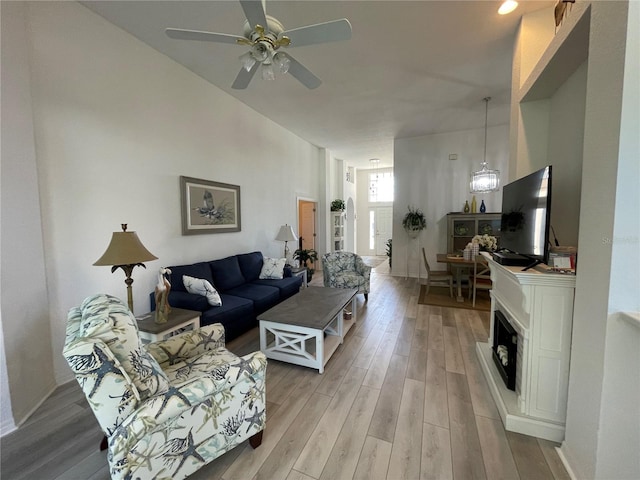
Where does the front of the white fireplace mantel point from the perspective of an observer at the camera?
facing to the left of the viewer

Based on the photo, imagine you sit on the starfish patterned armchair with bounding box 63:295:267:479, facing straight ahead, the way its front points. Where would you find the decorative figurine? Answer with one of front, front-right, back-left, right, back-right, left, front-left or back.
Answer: front-left

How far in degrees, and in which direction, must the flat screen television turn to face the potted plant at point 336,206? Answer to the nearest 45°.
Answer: approximately 90° to its right

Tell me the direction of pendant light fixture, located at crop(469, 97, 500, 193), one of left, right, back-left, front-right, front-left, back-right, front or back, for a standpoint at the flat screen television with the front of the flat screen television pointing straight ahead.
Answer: back-right

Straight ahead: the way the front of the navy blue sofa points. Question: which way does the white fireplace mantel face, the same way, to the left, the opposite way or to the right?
the opposite way

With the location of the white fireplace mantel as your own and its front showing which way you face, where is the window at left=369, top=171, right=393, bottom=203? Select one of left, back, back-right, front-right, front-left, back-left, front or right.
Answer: front-right

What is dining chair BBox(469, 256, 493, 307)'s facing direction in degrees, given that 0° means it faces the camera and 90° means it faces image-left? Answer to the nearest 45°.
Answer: approximately 135°

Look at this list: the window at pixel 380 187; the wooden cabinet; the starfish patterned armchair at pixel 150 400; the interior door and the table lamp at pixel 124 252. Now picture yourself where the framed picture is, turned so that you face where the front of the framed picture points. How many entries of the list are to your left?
3

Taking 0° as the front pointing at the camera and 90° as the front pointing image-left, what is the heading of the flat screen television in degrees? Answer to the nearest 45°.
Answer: approximately 45°

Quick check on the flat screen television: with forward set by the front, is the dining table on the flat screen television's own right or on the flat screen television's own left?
on the flat screen television's own right

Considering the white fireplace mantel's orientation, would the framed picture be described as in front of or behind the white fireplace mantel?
in front

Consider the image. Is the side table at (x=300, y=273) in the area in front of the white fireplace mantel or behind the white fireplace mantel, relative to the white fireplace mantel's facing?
in front

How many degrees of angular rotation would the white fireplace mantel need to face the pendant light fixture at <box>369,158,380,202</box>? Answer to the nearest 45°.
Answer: approximately 45° to its right

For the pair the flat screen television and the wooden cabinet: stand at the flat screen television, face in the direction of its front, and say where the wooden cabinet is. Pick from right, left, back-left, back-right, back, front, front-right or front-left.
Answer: right

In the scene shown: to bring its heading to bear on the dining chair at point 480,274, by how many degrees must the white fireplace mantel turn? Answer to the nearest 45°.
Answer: approximately 90° to its right

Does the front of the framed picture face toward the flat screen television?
yes
